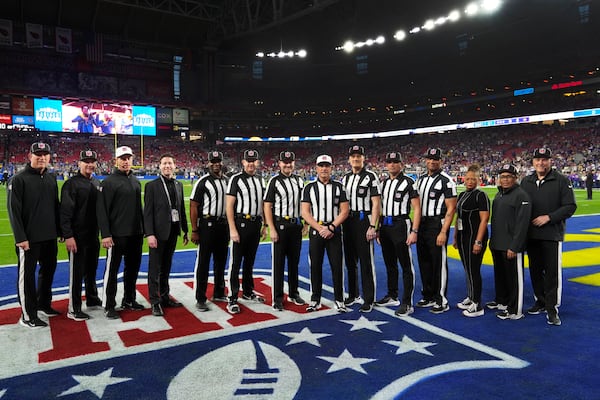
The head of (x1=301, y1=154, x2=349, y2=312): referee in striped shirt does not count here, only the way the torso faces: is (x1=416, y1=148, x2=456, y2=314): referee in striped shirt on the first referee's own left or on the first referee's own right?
on the first referee's own left

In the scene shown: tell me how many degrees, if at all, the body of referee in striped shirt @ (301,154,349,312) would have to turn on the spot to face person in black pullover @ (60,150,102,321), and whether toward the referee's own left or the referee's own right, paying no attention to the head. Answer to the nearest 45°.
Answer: approximately 90° to the referee's own right

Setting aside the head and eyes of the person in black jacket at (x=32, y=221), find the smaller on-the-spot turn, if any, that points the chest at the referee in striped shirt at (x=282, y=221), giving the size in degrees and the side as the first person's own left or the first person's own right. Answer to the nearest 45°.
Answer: approximately 45° to the first person's own left

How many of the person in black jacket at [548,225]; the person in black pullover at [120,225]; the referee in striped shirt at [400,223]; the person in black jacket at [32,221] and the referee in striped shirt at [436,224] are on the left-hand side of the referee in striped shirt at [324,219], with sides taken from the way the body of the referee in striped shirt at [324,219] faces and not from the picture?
3

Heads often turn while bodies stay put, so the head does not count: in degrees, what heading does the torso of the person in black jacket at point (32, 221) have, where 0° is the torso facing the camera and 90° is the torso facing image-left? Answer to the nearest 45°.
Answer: approximately 315°

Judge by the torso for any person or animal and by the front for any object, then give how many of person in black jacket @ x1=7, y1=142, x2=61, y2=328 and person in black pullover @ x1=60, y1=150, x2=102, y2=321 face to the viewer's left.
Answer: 0

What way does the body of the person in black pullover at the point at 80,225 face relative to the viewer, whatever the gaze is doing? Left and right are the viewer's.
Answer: facing the viewer and to the right of the viewer

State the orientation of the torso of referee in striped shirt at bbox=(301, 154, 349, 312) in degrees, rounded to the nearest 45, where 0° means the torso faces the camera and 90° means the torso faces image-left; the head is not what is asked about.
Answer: approximately 0°

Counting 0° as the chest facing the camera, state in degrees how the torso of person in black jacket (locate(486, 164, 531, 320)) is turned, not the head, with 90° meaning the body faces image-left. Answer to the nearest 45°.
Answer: approximately 45°
